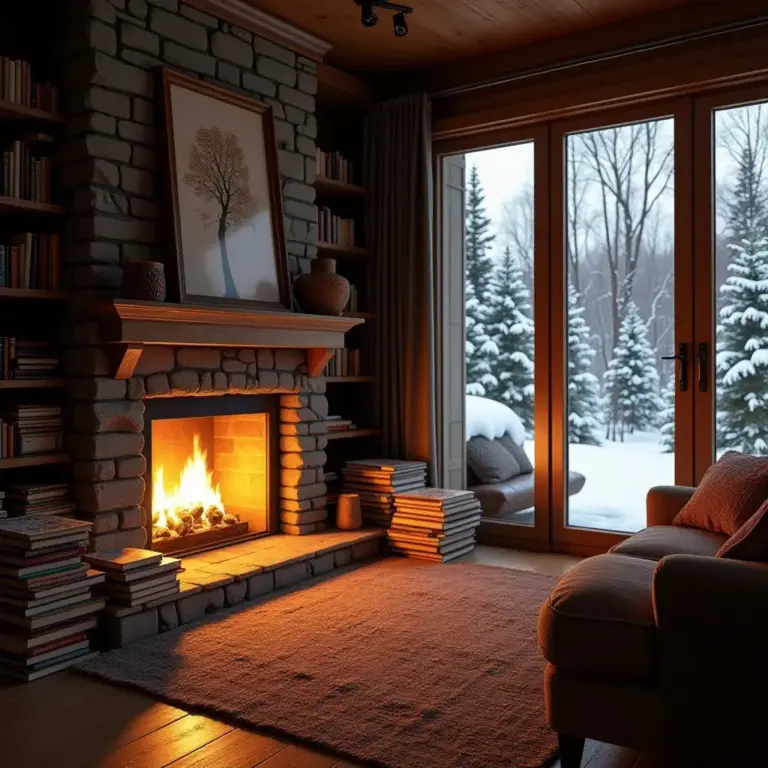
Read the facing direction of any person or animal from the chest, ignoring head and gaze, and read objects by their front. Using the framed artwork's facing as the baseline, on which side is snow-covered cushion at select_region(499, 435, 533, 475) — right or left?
on its left

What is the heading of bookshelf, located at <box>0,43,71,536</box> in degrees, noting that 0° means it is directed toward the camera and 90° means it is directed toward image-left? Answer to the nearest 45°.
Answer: approximately 315°

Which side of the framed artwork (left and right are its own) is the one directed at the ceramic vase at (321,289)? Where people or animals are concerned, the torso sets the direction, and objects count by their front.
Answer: left

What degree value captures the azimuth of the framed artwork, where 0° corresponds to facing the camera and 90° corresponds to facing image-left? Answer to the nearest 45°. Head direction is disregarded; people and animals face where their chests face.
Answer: approximately 315°

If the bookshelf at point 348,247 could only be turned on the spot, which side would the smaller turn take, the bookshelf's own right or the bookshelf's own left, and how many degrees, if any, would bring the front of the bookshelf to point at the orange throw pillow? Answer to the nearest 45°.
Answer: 0° — it already faces it

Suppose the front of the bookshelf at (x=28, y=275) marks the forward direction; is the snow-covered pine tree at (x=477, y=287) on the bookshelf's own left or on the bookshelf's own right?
on the bookshelf's own left

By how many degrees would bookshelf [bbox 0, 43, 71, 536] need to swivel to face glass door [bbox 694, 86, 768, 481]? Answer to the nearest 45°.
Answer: approximately 45° to its left

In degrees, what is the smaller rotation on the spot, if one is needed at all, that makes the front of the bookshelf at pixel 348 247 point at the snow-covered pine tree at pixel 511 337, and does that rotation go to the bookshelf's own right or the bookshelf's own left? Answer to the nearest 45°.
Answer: approximately 45° to the bookshelf's own left
